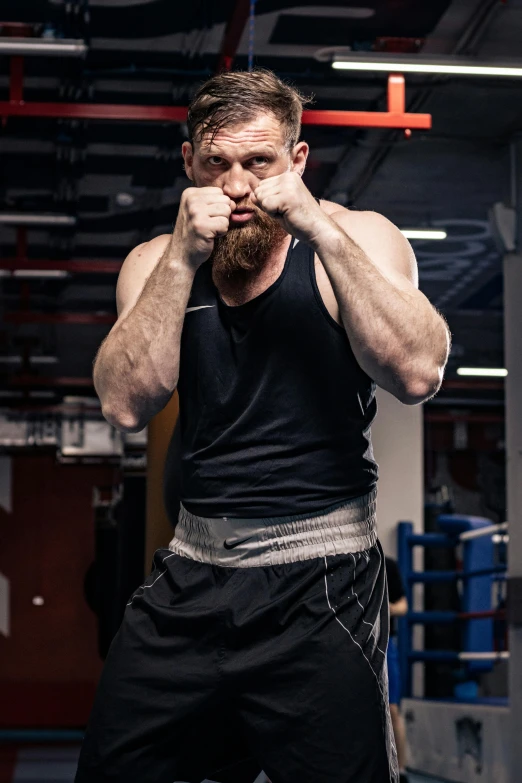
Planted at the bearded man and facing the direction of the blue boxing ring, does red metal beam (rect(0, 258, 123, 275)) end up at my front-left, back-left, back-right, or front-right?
front-left

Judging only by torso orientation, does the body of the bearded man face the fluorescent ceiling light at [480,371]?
no

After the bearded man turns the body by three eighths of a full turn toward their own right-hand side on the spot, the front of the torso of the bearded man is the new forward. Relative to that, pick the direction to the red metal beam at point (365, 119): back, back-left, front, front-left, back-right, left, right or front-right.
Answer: front-right

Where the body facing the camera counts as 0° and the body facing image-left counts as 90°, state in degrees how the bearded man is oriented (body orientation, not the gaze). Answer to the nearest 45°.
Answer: approximately 0°

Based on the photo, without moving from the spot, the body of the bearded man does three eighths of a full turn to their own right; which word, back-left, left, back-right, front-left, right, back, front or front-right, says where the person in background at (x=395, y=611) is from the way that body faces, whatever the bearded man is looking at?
front-right

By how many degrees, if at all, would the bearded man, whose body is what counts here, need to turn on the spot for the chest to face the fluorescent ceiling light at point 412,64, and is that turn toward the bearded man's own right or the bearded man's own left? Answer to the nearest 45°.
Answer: approximately 180°

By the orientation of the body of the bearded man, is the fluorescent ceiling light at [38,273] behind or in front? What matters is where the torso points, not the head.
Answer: behind

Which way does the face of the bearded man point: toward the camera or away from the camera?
toward the camera
